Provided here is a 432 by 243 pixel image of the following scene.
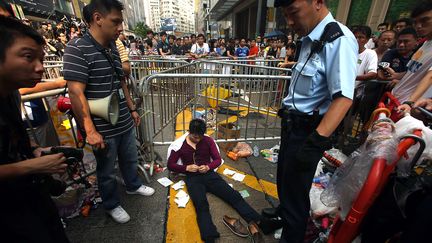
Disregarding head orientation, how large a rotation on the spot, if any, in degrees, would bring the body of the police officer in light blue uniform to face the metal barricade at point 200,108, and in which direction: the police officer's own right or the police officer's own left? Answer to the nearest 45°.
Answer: approximately 90° to the police officer's own right

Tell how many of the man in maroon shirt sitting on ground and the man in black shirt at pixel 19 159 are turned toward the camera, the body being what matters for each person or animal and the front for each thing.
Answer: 1

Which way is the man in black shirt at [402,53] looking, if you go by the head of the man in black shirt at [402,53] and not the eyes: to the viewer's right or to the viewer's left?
to the viewer's left

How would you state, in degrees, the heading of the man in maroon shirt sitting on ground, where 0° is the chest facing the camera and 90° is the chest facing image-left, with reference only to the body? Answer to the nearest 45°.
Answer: approximately 0°

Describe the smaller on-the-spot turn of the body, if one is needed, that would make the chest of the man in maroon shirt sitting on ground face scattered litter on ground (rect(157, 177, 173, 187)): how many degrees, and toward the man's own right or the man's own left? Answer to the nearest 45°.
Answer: approximately 90° to the man's own right

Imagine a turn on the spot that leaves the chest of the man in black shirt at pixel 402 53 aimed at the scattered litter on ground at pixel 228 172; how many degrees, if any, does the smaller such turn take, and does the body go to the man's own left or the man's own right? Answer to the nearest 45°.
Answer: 0° — they already face it

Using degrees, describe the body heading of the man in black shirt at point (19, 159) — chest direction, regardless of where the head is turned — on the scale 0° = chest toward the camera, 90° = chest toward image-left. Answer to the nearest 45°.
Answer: approximately 270°

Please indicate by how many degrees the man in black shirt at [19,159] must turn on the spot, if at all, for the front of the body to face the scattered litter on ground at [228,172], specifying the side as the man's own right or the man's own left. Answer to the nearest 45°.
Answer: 0° — they already face it
